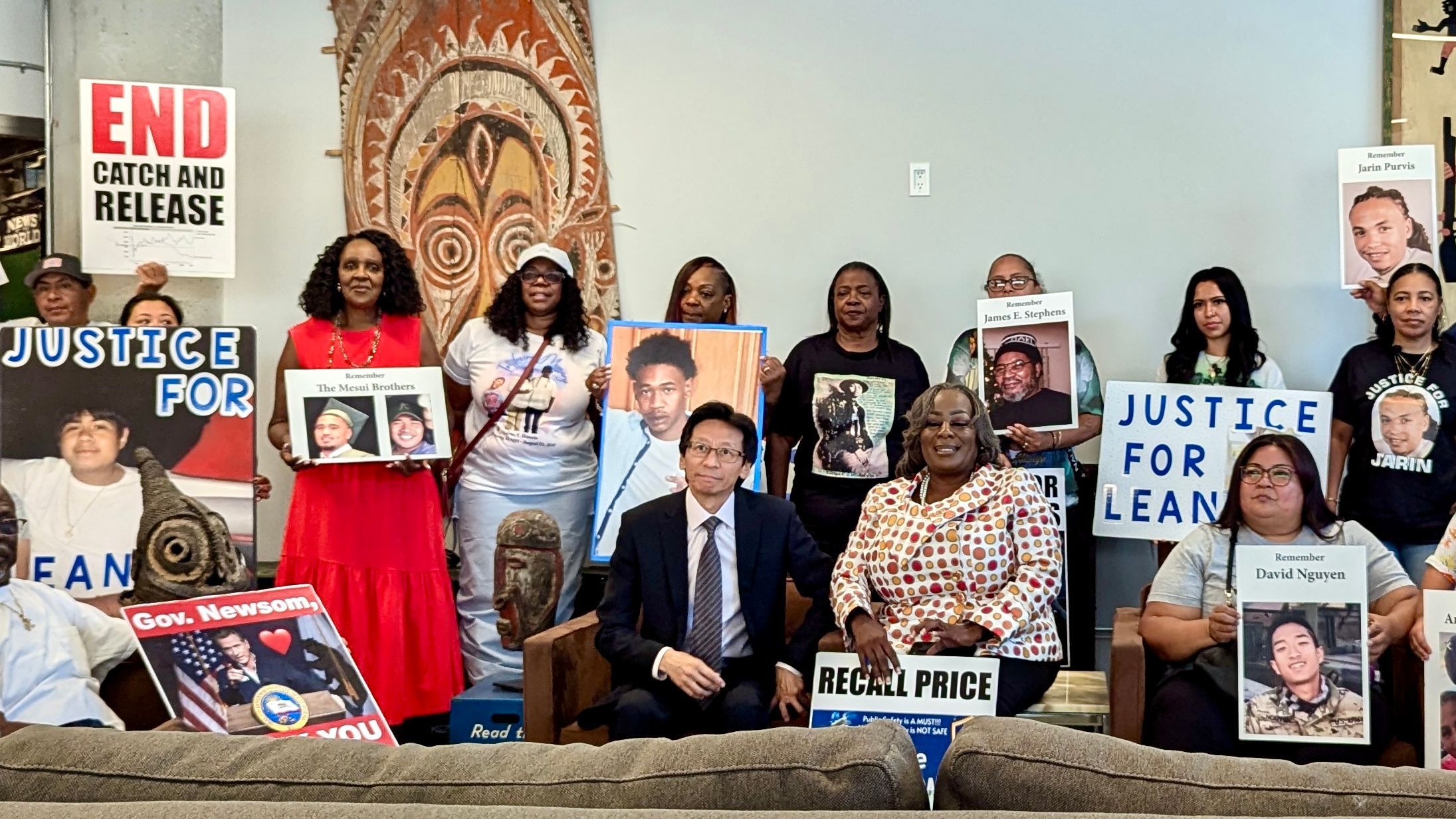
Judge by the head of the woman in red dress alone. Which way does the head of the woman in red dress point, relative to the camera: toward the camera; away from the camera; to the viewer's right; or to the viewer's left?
toward the camera

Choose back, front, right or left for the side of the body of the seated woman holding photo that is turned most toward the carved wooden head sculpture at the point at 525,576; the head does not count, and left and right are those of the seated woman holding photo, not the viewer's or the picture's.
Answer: right

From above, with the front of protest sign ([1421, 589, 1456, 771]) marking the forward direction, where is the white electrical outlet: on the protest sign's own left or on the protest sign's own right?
on the protest sign's own right

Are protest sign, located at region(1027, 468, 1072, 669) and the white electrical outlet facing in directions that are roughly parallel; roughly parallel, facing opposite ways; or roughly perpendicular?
roughly parallel

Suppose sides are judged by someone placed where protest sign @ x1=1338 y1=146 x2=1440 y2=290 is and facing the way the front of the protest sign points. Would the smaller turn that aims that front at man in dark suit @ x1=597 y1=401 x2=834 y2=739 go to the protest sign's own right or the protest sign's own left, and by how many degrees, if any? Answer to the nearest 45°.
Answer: approximately 45° to the protest sign's own right

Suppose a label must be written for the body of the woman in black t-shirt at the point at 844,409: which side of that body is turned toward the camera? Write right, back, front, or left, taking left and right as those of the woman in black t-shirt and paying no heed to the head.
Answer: front

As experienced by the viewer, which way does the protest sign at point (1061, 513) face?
facing the viewer

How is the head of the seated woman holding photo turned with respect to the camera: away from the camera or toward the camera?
toward the camera

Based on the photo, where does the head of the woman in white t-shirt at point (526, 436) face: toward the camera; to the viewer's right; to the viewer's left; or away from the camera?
toward the camera

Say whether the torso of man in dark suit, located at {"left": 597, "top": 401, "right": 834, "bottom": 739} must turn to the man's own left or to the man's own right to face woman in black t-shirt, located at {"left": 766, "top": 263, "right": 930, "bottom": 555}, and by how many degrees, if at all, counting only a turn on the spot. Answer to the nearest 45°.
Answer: approximately 135° to the man's own left

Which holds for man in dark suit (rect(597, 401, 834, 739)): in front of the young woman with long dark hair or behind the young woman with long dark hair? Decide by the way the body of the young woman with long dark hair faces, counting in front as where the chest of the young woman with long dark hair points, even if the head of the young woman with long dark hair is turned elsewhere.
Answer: in front

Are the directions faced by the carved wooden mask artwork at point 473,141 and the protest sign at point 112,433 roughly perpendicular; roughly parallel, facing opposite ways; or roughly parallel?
roughly parallel

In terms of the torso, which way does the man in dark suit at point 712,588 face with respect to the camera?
toward the camera

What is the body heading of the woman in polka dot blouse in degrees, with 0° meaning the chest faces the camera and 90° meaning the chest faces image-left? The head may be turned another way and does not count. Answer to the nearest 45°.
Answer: approximately 0°

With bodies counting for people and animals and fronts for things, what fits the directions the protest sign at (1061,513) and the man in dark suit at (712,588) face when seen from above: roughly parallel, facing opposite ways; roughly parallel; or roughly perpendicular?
roughly parallel

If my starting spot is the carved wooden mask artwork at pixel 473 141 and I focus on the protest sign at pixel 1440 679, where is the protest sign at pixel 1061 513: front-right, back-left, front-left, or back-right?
front-left

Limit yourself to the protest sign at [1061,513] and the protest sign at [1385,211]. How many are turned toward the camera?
2

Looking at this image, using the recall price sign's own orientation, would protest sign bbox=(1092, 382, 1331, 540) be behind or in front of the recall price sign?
behind

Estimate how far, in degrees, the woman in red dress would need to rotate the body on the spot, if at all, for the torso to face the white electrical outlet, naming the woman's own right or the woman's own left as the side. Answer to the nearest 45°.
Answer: approximately 90° to the woman's own left

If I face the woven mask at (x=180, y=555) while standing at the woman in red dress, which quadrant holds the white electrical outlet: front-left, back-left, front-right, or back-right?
back-left

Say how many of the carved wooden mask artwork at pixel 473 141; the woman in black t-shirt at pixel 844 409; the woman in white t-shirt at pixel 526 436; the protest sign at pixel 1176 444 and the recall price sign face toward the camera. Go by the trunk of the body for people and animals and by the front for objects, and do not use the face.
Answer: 5
